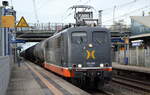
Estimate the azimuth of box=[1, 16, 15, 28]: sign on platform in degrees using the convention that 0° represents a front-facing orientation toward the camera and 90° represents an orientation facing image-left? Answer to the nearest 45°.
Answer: approximately 0°

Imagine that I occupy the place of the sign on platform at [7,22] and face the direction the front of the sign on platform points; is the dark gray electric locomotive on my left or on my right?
on my left

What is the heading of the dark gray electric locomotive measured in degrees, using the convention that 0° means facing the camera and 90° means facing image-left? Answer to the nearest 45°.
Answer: approximately 315°

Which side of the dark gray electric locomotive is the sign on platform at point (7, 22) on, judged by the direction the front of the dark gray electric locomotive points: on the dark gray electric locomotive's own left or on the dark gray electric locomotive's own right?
on the dark gray electric locomotive's own right
